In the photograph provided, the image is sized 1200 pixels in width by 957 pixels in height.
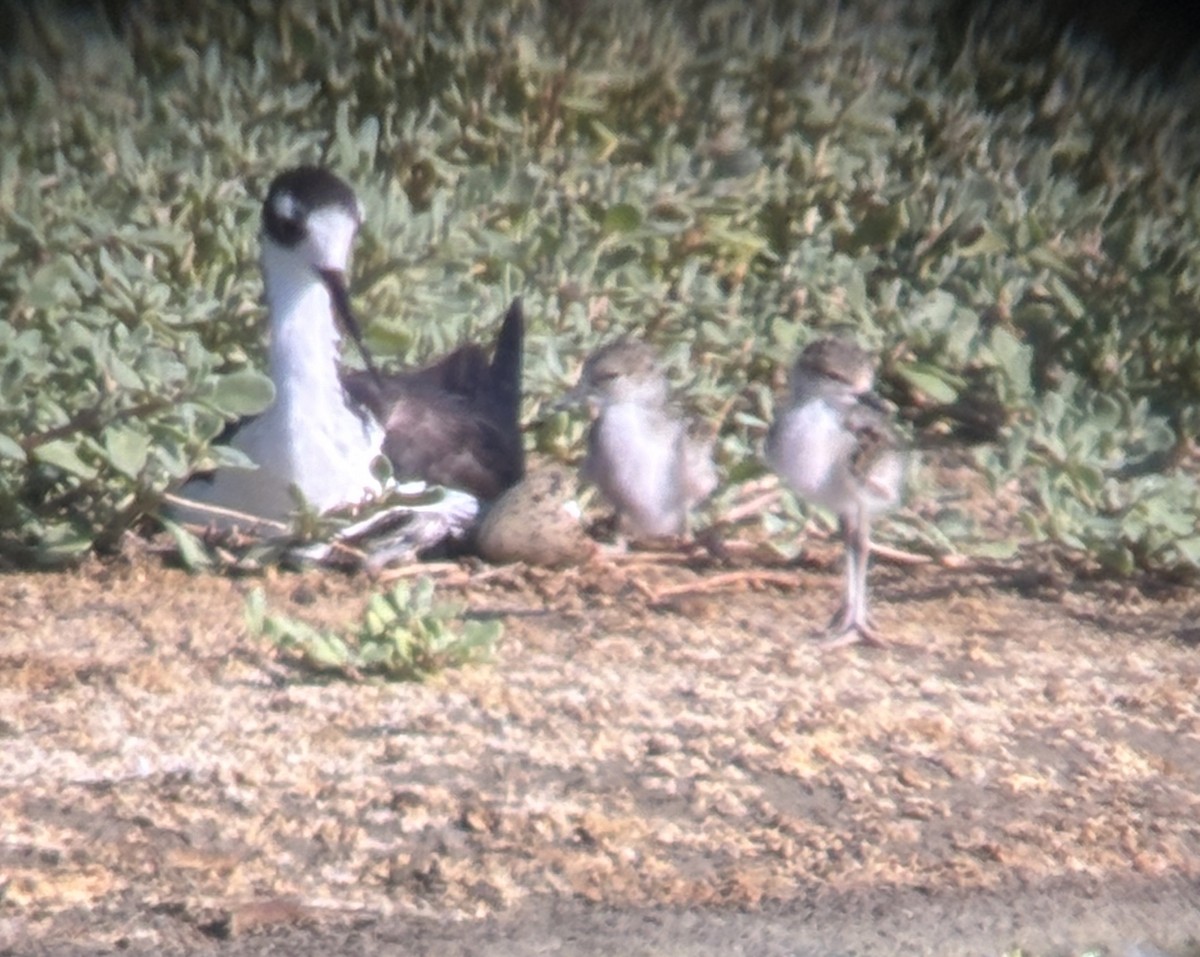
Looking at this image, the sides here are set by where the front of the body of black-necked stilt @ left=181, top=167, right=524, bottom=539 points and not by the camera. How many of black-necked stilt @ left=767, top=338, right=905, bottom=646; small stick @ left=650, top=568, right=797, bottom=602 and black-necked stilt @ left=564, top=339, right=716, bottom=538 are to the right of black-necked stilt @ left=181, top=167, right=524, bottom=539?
0

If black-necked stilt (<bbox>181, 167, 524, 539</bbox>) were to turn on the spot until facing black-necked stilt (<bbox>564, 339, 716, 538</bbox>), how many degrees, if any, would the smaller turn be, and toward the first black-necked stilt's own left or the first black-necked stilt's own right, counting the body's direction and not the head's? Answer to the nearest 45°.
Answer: approximately 135° to the first black-necked stilt's own left

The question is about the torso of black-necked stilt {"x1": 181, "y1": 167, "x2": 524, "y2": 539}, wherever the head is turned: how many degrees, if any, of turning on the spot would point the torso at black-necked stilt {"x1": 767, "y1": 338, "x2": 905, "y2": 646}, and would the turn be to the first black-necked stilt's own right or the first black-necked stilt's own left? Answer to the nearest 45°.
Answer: approximately 90° to the first black-necked stilt's own left

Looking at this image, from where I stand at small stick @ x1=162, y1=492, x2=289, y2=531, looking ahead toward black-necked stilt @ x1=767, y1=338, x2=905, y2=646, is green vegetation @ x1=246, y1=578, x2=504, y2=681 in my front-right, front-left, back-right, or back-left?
front-right

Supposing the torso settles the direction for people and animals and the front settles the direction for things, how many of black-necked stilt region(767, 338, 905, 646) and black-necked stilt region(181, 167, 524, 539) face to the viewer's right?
0

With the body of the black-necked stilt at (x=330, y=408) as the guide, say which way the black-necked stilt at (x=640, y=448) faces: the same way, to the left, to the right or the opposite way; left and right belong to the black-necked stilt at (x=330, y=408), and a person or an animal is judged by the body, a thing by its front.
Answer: the same way

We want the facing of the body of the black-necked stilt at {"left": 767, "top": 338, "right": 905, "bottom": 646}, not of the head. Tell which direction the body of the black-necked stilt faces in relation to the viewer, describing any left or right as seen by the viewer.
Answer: facing the viewer and to the left of the viewer

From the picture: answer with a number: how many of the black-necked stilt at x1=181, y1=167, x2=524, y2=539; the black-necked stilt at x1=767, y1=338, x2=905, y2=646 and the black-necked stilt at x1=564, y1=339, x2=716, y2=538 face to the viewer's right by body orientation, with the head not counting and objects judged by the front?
0

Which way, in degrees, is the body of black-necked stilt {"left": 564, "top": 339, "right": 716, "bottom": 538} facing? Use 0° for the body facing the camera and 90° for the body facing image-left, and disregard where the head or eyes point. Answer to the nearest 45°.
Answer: approximately 45°
